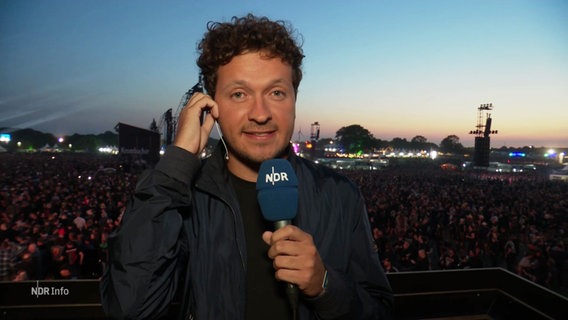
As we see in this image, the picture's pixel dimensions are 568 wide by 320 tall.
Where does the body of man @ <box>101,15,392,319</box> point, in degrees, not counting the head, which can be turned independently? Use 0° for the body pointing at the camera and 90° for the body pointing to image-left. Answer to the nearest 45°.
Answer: approximately 0°

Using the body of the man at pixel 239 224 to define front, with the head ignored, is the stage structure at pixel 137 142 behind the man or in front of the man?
behind
